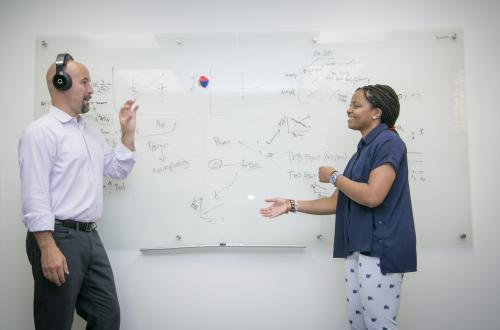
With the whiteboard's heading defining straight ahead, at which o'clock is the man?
The man is roughly at 2 o'clock from the whiteboard.

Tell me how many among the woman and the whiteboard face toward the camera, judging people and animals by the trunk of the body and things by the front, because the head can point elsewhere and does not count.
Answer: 1

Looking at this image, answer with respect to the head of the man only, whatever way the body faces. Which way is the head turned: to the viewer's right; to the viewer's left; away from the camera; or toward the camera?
to the viewer's right

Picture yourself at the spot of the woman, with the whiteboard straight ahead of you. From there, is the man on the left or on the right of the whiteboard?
left

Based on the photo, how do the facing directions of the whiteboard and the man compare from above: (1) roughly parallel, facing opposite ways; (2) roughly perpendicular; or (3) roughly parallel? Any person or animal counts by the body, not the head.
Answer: roughly perpendicular

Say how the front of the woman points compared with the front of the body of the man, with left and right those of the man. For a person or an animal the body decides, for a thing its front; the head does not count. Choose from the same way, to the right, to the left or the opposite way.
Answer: the opposite way

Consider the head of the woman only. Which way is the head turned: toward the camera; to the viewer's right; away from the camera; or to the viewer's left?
to the viewer's left

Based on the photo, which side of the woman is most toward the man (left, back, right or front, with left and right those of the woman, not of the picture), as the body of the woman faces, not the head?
front

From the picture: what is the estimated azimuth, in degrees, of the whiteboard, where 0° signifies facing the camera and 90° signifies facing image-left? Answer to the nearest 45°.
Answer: approximately 0°

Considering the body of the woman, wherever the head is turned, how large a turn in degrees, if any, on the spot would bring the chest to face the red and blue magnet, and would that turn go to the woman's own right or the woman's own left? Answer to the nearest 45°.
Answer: approximately 45° to the woman's own right

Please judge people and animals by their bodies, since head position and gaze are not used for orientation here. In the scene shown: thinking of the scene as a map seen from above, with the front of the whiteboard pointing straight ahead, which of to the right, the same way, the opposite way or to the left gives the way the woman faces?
to the right

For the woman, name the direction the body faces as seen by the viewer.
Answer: to the viewer's left

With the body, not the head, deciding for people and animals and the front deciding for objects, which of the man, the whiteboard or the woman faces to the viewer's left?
the woman

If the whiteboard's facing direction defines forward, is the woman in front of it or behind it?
in front
